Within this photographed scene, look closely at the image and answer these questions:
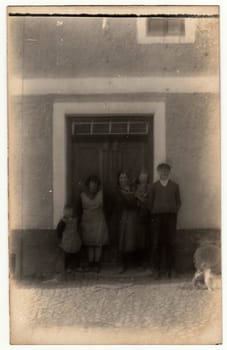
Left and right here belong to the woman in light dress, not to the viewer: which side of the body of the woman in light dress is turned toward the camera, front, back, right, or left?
front

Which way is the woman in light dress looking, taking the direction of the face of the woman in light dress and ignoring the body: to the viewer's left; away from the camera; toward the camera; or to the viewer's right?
toward the camera

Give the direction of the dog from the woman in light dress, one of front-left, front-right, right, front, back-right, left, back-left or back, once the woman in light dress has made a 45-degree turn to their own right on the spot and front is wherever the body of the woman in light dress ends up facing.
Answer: back-left

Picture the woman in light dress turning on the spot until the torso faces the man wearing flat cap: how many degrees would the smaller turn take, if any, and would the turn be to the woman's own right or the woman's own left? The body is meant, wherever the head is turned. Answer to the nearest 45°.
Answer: approximately 90° to the woman's own left

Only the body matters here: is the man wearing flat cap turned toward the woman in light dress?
no

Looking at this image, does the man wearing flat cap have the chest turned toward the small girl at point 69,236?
no

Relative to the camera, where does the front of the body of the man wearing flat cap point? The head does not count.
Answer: toward the camera

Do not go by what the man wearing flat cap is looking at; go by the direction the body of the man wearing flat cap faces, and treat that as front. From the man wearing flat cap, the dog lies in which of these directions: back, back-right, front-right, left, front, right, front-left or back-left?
left
